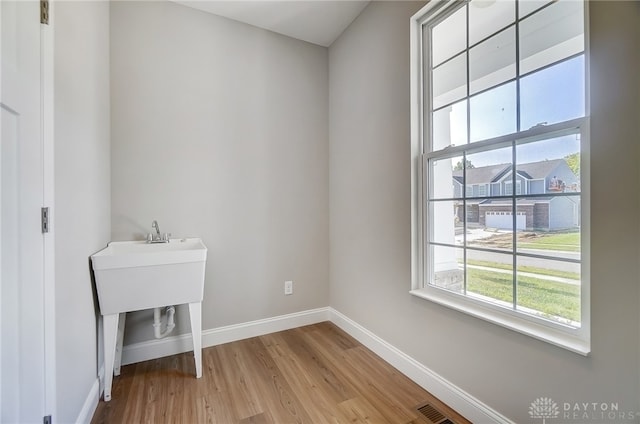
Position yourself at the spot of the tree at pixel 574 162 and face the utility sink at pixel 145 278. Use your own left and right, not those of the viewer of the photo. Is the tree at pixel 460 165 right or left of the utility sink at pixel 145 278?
right

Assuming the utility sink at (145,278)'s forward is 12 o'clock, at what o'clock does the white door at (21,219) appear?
The white door is roughly at 1 o'clock from the utility sink.

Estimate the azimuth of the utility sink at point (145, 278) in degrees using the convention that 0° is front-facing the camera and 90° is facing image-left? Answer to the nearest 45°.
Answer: approximately 0°

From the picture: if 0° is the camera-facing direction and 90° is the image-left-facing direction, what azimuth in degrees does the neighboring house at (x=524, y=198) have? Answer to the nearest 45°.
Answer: approximately 45°

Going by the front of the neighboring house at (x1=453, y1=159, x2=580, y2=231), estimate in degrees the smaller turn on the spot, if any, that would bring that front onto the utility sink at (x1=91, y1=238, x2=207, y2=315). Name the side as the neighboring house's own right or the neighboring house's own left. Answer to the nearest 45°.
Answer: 0° — it already faces it

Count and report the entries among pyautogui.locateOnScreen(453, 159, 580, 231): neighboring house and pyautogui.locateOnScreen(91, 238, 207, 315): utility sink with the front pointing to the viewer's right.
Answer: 0

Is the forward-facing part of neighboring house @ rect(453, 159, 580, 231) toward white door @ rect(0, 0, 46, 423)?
yes

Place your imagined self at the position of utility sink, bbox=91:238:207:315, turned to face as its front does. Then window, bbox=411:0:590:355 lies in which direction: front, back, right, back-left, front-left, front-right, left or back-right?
front-left
